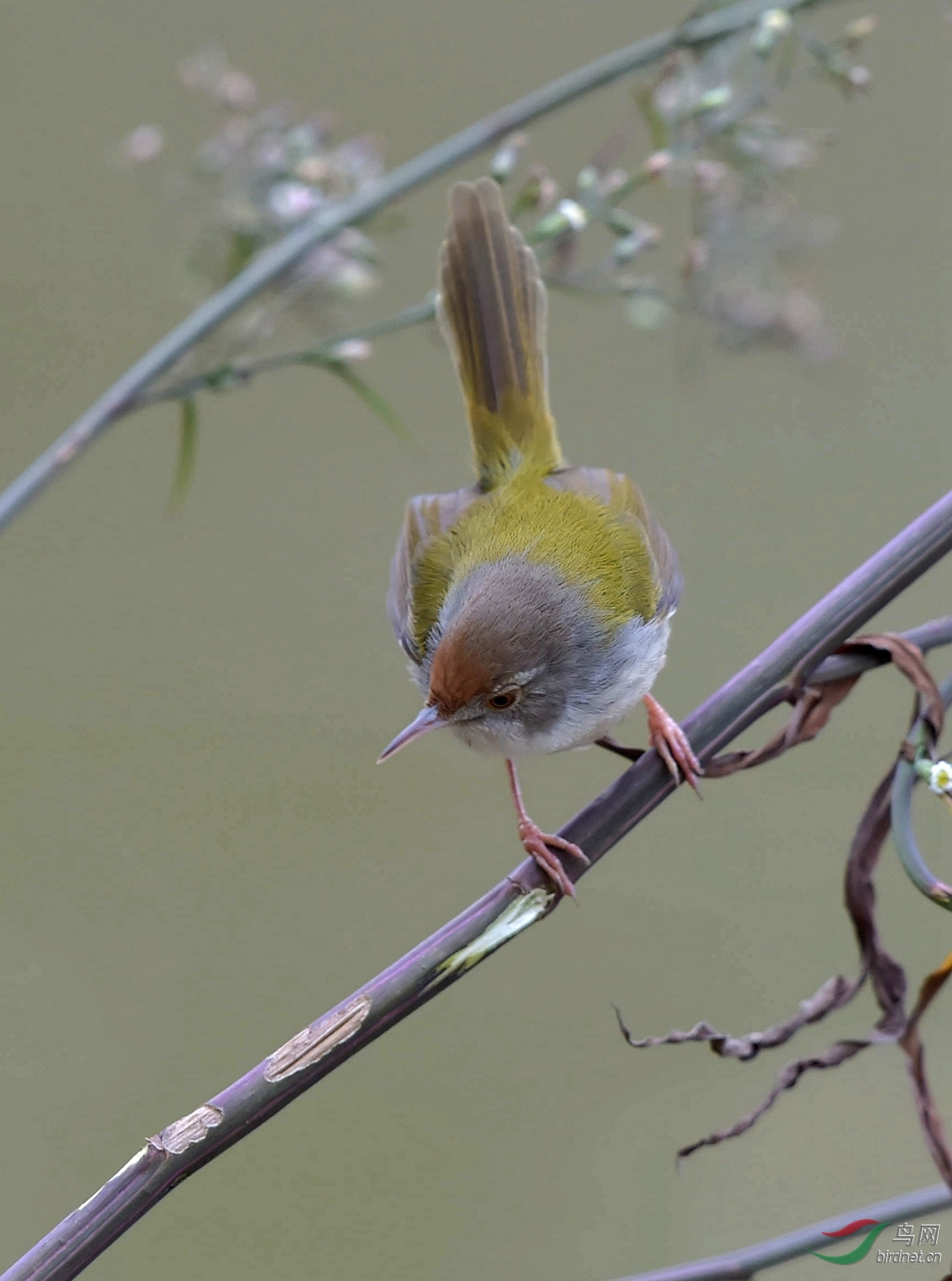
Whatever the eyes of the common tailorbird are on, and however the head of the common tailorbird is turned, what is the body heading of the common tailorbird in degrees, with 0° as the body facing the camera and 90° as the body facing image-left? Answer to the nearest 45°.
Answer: approximately 0°
